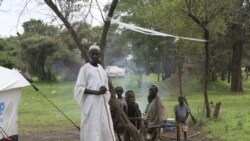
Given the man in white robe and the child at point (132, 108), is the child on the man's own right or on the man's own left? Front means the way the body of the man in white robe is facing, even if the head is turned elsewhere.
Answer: on the man's own left

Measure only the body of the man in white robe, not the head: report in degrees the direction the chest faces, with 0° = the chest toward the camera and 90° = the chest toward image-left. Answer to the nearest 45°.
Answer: approximately 315°

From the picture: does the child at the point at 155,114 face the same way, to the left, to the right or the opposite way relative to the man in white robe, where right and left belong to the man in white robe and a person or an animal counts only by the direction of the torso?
to the right

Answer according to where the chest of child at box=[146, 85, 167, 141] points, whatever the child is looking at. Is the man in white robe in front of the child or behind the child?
in front

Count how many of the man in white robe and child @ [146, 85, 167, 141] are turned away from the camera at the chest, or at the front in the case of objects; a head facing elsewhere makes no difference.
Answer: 0

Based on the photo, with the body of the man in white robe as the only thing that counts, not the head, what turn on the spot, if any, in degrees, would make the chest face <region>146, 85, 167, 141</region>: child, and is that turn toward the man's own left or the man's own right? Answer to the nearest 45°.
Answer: approximately 90° to the man's own left

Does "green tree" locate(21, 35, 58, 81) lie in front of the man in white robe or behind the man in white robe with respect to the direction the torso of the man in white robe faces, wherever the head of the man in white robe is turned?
behind

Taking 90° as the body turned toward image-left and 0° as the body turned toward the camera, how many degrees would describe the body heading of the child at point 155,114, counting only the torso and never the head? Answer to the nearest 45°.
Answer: approximately 45°
